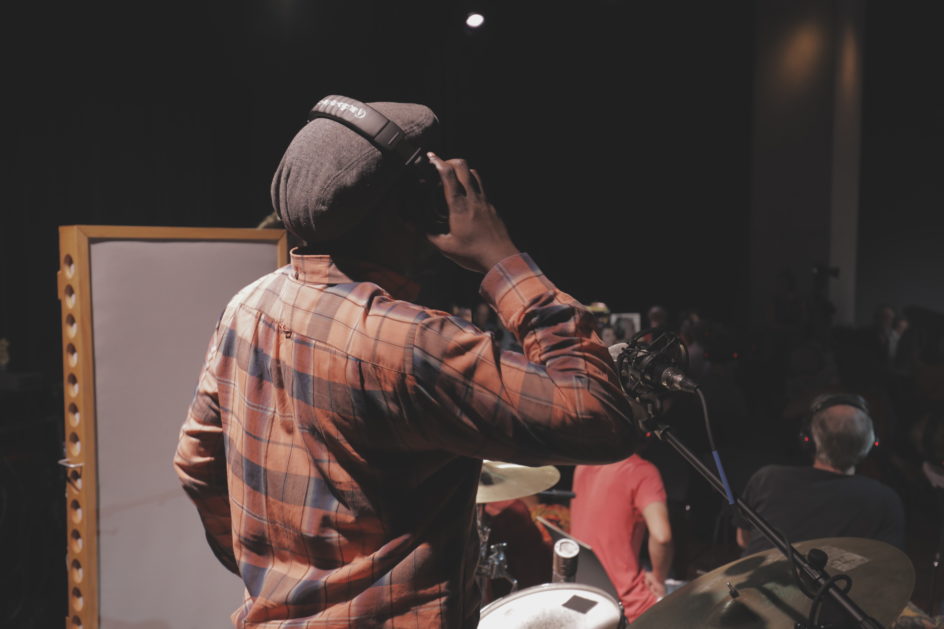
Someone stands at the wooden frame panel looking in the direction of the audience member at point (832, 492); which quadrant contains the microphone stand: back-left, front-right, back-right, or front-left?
front-right

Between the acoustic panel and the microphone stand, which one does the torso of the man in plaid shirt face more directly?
the microphone stand

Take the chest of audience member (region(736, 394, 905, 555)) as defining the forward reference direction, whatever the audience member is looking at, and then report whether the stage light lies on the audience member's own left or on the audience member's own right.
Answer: on the audience member's own left

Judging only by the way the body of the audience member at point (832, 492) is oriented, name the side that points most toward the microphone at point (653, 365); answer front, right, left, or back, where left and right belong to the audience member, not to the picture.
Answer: back

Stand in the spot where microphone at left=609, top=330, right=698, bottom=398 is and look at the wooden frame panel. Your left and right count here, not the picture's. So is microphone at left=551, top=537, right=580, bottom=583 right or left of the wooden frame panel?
right

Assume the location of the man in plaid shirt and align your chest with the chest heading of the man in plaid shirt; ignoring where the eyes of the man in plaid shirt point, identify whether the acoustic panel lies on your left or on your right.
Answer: on your left

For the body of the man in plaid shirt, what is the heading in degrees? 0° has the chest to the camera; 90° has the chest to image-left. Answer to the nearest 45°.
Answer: approximately 225°

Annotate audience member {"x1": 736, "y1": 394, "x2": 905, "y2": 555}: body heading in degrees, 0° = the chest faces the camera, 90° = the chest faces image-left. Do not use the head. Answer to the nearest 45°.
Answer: approximately 180°

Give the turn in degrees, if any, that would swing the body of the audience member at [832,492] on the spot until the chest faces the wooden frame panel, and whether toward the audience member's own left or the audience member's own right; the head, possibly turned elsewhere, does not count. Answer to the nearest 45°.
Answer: approximately 135° to the audience member's own left

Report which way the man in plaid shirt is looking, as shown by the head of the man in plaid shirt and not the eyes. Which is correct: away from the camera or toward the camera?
away from the camera

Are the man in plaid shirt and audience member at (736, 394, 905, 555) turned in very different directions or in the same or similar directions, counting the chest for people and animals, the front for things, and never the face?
same or similar directions

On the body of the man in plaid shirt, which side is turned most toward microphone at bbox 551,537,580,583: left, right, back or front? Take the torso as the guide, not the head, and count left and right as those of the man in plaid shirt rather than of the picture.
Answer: front

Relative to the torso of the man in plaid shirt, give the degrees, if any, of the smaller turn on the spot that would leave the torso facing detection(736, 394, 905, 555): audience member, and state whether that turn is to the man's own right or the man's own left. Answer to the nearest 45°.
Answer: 0° — they already face them

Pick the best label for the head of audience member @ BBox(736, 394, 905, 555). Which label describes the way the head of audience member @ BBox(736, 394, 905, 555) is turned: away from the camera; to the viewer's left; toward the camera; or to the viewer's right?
away from the camera

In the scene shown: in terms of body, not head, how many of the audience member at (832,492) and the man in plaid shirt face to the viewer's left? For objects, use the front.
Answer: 0
